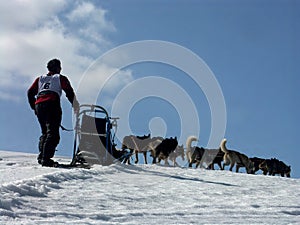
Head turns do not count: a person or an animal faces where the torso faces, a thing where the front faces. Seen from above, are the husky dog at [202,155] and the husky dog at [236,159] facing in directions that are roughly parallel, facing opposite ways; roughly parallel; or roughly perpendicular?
roughly parallel

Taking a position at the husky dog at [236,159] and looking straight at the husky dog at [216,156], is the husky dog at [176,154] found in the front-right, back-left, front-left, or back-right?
front-left

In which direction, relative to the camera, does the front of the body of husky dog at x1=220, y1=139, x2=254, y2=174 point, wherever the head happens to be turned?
to the viewer's right

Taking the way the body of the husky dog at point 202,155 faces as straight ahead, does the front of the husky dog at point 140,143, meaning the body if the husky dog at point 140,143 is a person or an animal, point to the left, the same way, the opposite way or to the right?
the same way

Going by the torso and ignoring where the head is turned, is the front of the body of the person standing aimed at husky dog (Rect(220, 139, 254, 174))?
yes

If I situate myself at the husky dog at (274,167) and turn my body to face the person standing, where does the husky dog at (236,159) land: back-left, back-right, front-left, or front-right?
front-right

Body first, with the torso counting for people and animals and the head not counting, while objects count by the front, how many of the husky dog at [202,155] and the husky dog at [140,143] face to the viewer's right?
2

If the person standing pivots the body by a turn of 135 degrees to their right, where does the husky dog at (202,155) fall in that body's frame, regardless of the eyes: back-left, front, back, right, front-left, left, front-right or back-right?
back-left

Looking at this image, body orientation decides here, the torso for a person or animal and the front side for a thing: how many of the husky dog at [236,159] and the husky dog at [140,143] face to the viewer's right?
2

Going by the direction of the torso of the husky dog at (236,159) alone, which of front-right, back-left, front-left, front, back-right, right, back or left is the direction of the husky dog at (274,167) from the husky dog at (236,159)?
front-left

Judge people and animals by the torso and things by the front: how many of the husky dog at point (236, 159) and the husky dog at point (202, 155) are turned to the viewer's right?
2

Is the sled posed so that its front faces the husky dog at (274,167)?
yes

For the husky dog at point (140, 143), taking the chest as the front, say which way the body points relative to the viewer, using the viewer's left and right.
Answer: facing to the right of the viewer

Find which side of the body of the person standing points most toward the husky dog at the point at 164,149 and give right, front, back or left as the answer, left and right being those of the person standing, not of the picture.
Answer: front

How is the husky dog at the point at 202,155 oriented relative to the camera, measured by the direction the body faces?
to the viewer's right
